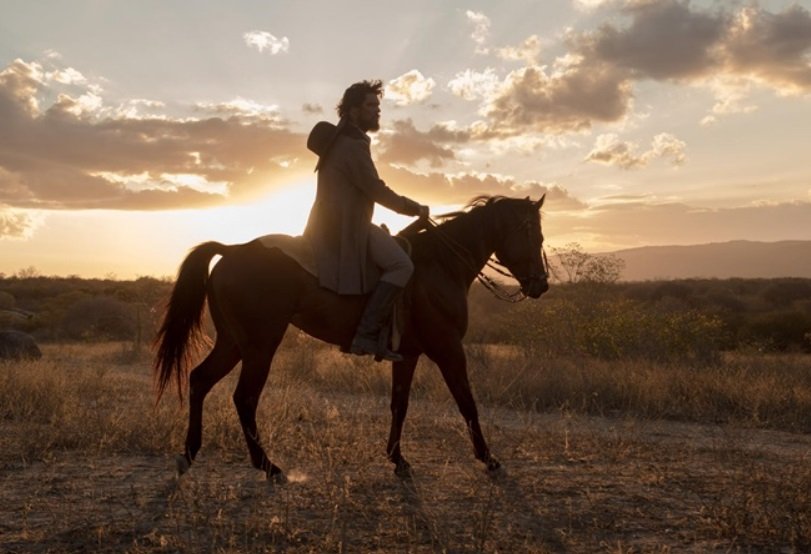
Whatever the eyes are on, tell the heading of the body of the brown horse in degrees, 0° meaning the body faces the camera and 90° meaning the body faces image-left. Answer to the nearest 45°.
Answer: approximately 270°

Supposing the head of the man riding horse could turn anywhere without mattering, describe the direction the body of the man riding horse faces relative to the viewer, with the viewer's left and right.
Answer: facing to the right of the viewer
